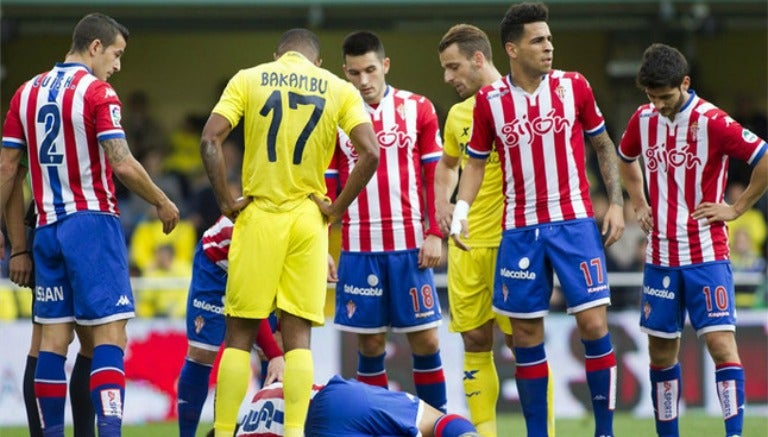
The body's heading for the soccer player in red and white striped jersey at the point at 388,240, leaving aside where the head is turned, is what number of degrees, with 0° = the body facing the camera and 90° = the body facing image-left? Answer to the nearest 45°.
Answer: approximately 0°

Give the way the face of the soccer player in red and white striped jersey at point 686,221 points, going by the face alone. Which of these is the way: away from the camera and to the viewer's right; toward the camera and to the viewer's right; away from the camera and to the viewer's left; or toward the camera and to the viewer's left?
toward the camera and to the viewer's left

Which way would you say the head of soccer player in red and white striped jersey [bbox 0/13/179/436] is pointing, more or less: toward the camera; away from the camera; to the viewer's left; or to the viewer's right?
to the viewer's right

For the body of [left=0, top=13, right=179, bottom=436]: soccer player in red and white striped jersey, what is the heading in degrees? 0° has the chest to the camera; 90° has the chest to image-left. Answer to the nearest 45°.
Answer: approximately 225°

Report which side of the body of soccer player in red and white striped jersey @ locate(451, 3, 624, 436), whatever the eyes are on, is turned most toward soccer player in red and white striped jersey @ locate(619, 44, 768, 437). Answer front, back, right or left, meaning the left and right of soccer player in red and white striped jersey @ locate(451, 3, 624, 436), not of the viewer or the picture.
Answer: left

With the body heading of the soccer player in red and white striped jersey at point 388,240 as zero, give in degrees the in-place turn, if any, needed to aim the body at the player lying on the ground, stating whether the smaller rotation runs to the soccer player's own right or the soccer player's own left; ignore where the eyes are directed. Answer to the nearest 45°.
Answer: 0° — they already face them

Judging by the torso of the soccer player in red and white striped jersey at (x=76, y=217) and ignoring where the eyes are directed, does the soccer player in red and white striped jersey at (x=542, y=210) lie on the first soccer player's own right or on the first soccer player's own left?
on the first soccer player's own right

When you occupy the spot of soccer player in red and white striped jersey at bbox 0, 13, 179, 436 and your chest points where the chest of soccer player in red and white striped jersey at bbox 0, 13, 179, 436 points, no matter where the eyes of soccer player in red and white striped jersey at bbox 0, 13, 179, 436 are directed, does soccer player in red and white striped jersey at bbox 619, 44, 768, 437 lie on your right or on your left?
on your right
